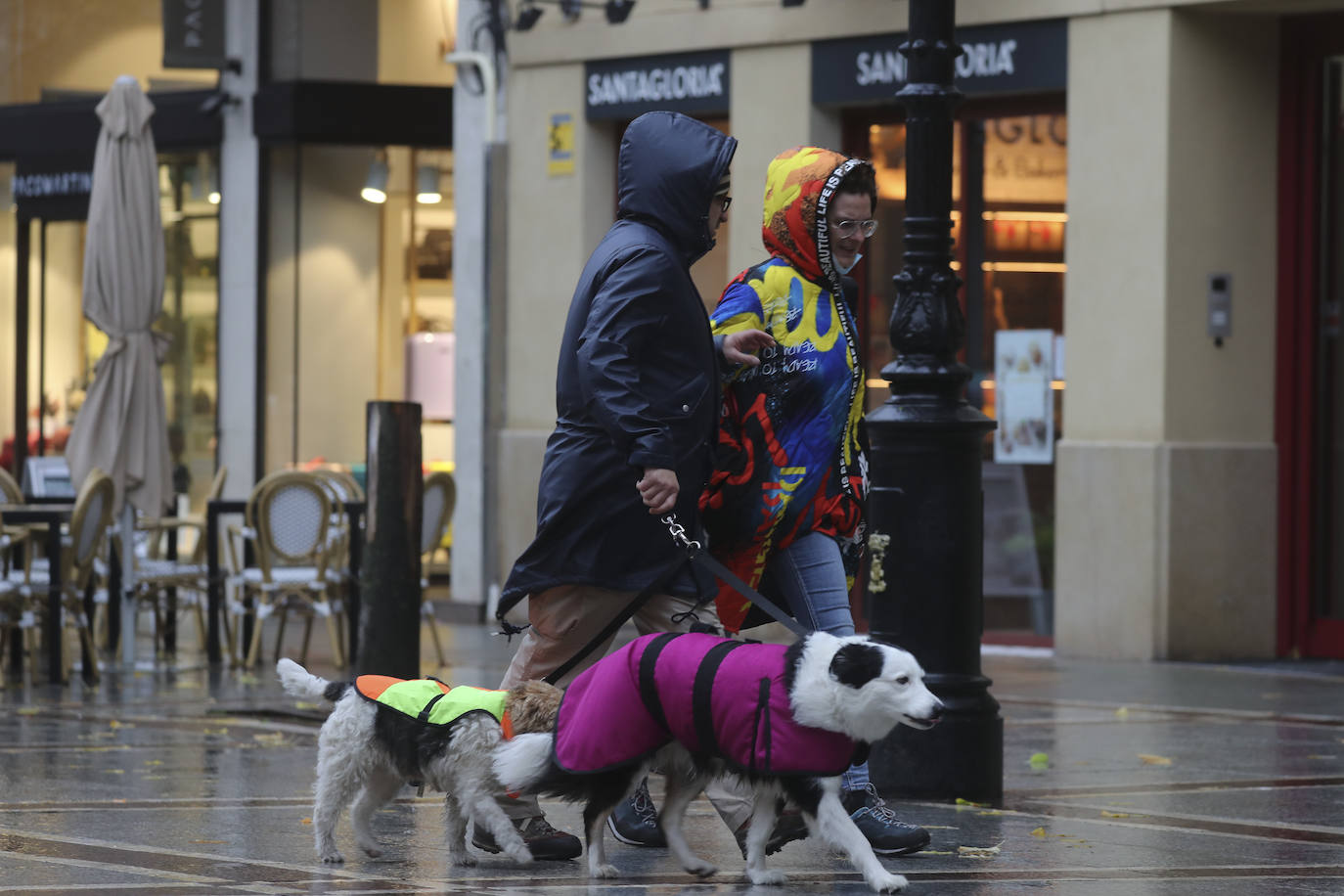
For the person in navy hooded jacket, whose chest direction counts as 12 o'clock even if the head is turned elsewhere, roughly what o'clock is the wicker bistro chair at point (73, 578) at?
The wicker bistro chair is roughly at 8 o'clock from the person in navy hooded jacket.

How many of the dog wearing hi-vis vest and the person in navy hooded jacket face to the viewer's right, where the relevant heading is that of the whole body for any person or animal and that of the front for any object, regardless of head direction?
2

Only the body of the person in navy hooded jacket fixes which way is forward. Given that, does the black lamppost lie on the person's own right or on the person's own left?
on the person's own left

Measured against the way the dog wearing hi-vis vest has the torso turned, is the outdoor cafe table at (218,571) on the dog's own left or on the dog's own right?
on the dog's own left

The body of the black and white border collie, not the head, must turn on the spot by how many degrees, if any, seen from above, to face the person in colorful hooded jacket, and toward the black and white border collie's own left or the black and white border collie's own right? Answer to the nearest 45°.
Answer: approximately 90° to the black and white border collie's own left

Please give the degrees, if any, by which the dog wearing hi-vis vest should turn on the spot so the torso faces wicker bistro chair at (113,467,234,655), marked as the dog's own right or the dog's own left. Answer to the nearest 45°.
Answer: approximately 90° to the dog's own left

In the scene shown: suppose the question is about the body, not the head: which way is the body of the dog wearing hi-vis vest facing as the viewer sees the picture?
to the viewer's right

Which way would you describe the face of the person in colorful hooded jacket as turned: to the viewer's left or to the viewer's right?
to the viewer's right

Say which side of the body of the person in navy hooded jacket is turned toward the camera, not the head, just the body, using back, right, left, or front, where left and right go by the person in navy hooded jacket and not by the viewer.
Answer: right

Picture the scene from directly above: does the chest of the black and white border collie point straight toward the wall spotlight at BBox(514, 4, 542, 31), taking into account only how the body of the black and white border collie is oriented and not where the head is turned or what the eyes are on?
no

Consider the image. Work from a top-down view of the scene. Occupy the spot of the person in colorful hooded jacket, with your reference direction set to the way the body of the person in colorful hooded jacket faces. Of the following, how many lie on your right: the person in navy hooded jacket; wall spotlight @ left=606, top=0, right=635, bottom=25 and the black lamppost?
1

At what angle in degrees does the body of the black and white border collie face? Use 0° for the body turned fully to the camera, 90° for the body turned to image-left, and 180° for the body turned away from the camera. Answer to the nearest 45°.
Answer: approximately 270°
